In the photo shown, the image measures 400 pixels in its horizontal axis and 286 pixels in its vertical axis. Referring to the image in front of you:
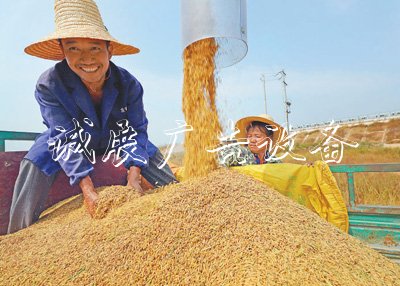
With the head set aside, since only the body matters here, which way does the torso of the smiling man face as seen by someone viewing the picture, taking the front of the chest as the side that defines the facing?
toward the camera

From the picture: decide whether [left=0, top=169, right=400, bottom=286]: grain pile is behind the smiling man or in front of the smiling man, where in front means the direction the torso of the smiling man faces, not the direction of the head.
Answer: in front

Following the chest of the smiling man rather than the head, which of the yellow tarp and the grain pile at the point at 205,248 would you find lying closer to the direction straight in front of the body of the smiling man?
the grain pile

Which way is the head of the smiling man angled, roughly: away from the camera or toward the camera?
toward the camera

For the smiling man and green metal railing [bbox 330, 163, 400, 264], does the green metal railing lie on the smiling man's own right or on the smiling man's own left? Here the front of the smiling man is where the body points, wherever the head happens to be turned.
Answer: on the smiling man's own left

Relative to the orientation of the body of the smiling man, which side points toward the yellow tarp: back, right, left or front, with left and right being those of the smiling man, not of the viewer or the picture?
left
